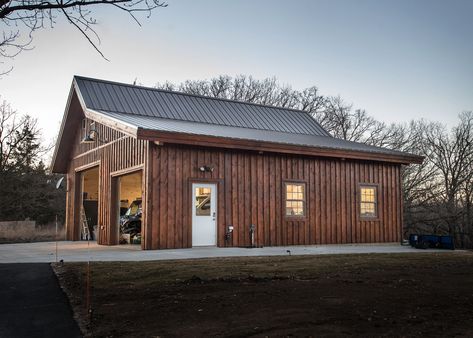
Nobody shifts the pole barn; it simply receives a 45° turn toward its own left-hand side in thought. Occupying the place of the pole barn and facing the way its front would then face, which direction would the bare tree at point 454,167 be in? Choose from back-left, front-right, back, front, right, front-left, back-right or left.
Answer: back-left

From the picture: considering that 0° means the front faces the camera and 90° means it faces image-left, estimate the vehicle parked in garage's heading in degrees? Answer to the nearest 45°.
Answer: approximately 45°

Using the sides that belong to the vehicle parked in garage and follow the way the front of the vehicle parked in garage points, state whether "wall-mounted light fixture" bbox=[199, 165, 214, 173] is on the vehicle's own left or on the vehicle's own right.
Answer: on the vehicle's own left

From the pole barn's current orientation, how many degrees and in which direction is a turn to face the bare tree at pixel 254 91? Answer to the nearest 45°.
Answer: approximately 135° to its right

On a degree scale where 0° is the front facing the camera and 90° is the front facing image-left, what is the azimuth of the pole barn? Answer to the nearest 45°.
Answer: approximately 45°
